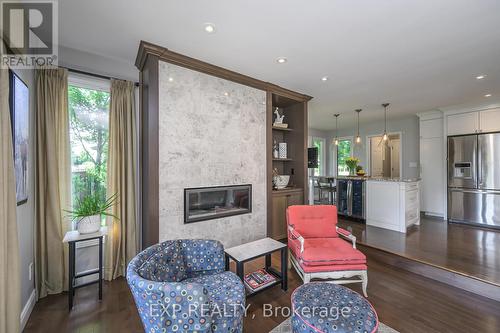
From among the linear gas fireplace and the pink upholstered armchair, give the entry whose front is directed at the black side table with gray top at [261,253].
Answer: the linear gas fireplace

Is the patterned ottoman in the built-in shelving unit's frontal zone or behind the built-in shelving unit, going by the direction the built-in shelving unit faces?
frontal zone

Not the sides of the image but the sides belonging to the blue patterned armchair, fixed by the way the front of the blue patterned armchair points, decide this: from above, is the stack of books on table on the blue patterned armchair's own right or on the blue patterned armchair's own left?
on the blue patterned armchair's own left

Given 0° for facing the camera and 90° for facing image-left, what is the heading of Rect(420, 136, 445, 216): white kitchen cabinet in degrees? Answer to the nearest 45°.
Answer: approximately 0°

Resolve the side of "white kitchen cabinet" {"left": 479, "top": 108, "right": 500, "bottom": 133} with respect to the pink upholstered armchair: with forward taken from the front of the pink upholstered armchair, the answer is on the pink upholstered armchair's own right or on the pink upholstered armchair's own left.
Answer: on the pink upholstered armchair's own left

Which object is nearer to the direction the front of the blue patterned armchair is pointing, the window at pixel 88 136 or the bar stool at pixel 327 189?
the bar stool

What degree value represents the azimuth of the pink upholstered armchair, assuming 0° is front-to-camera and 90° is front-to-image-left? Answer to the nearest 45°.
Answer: approximately 315°

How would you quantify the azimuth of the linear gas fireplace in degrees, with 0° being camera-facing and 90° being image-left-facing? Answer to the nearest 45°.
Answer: approximately 315°

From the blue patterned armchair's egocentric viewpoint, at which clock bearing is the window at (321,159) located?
The window is roughly at 9 o'clock from the blue patterned armchair.

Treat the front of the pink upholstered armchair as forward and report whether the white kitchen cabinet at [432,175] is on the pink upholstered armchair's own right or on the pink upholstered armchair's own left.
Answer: on the pink upholstered armchair's own left

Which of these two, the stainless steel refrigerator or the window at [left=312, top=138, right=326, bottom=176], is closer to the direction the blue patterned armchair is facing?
the stainless steel refrigerator

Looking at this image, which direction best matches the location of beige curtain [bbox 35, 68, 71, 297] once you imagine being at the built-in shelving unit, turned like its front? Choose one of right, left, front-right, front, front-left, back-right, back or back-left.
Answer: right
